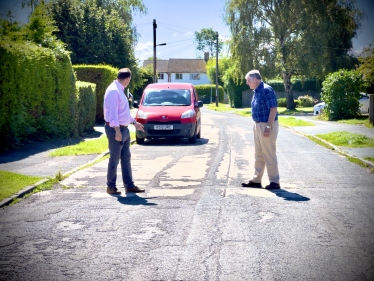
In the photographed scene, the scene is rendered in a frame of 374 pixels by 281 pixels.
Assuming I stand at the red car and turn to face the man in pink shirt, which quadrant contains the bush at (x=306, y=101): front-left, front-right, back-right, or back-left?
back-left

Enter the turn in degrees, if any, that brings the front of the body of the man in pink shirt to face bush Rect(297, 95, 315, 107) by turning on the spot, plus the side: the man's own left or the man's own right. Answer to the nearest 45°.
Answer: approximately 45° to the man's own left

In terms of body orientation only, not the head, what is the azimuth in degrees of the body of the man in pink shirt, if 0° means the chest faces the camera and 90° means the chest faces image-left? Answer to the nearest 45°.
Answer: approximately 270°

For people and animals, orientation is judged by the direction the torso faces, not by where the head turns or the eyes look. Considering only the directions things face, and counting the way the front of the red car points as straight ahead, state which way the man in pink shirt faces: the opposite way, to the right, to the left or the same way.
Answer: to the left

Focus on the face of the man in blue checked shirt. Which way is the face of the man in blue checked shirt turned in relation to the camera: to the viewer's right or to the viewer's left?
to the viewer's left

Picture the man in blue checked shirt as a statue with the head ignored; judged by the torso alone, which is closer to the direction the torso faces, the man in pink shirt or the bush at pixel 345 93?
the man in pink shirt

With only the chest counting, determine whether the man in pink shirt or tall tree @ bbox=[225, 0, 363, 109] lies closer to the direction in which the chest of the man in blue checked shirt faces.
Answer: the man in pink shirt

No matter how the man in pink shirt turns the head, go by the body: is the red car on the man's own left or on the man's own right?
on the man's own left

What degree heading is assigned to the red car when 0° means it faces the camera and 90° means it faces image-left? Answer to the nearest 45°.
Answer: approximately 0°

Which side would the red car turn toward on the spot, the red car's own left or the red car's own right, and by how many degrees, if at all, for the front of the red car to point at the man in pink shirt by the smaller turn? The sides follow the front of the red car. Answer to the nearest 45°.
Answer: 0° — it already faces them

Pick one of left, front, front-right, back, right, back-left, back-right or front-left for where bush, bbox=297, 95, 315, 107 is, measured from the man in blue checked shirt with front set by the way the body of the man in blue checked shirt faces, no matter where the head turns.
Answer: right

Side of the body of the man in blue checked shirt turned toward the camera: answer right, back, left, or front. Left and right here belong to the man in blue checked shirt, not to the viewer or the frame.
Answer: left

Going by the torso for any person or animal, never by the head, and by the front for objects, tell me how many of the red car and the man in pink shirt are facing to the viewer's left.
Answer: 0
